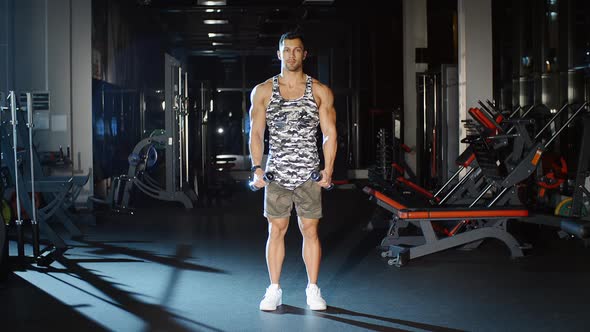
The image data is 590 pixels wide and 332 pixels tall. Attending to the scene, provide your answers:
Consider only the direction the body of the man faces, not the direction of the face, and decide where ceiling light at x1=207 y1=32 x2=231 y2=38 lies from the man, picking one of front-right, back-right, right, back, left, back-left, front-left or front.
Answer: back

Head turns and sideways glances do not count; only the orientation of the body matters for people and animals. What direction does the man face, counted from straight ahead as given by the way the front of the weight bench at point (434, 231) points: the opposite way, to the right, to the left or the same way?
to the left

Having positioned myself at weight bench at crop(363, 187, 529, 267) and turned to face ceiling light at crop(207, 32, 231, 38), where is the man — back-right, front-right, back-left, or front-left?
back-left

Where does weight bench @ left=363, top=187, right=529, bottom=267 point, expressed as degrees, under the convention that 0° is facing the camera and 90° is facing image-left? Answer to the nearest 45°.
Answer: approximately 90°

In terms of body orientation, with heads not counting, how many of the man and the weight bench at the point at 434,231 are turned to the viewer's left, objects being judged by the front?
1

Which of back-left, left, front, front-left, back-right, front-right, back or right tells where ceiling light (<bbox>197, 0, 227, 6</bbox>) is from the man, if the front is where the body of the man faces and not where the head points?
back

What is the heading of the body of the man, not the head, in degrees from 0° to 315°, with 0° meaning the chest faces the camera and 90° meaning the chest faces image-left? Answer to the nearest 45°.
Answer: approximately 0°
